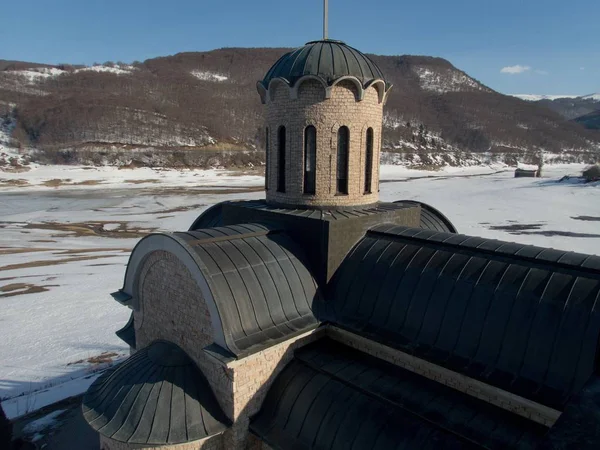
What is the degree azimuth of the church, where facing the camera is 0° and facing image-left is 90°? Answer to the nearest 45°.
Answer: approximately 315°
